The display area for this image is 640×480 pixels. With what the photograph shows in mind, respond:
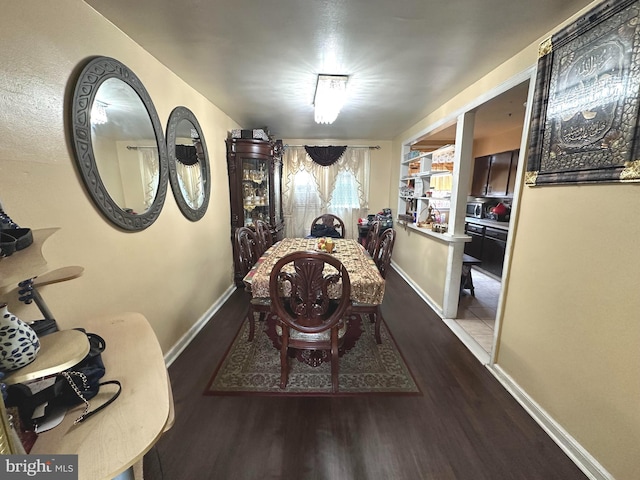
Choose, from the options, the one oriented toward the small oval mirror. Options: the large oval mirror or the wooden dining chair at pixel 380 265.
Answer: the wooden dining chair

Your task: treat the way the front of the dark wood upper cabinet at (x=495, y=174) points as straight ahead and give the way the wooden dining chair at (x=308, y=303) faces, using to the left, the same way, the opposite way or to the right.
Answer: to the right

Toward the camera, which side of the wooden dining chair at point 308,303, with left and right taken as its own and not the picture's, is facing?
back

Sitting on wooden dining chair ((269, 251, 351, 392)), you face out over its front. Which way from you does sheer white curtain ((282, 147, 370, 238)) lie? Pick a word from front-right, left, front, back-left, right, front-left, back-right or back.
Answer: front

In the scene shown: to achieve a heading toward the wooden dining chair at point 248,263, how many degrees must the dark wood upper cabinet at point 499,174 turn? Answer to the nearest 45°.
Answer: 0° — it already faces it

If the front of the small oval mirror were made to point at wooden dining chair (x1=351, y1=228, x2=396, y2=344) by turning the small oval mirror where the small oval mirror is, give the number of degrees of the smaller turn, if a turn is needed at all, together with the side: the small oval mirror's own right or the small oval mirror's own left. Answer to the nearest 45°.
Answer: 0° — it already faces it

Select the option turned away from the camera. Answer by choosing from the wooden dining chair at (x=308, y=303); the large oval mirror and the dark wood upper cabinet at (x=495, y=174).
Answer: the wooden dining chair

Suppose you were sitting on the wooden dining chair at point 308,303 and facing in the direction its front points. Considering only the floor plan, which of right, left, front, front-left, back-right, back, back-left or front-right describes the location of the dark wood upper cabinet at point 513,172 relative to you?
front-right

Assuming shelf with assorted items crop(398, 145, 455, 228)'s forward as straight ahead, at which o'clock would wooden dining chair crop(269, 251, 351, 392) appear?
The wooden dining chair is roughly at 11 o'clock from the shelf with assorted items.

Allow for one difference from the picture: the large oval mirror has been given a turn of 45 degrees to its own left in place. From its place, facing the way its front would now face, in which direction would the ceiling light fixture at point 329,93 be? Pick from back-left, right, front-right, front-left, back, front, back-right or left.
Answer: front

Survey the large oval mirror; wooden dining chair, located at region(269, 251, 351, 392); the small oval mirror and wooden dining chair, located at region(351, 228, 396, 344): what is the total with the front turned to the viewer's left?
1

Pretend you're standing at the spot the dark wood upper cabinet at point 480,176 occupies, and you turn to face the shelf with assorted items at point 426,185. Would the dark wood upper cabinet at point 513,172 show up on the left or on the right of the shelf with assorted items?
left

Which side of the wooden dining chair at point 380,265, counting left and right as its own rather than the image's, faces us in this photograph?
left

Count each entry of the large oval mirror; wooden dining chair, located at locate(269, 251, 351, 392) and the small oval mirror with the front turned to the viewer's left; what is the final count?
0

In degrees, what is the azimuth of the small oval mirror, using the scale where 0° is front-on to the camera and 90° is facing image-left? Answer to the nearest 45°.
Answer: approximately 315°

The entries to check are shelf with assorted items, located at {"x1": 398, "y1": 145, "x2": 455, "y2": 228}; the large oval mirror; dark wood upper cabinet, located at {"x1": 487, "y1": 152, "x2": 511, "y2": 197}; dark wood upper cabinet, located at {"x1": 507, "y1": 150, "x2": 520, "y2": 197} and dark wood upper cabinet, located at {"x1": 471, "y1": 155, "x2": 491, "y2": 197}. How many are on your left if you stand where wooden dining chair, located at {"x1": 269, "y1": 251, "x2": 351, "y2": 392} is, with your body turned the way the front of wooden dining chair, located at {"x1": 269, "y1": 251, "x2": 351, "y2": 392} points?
1

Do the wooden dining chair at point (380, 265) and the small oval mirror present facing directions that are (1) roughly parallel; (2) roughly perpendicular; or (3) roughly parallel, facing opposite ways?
roughly parallel, facing opposite ways

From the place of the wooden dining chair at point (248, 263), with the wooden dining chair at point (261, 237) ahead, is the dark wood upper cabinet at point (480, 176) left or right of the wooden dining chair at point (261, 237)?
right

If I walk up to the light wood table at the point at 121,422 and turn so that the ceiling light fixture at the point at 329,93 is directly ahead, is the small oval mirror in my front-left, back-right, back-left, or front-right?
front-left

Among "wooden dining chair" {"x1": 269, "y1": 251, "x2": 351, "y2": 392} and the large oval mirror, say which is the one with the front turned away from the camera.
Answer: the wooden dining chair
